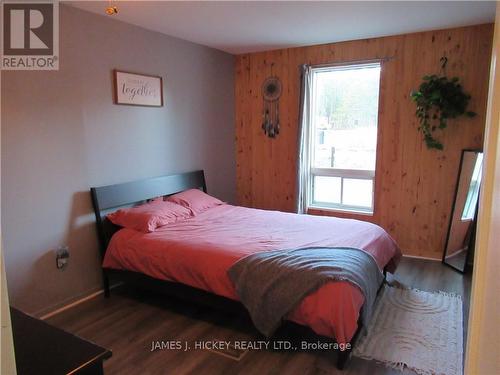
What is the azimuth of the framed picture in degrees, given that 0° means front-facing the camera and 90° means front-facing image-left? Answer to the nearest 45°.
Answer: approximately 315°

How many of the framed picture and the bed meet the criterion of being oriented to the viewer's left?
0

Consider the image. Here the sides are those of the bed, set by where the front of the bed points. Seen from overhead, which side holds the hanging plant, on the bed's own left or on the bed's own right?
on the bed's own left

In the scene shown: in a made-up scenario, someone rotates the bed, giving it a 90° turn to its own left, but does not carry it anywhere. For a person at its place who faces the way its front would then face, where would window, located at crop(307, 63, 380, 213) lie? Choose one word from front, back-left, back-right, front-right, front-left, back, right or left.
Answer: front

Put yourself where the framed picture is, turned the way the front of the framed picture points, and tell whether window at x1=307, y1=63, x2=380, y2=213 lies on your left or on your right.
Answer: on your left

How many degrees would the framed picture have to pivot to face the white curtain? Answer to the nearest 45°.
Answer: approximately 45° to its left

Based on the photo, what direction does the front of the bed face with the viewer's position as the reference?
facing the viewer and to the right of the viewer

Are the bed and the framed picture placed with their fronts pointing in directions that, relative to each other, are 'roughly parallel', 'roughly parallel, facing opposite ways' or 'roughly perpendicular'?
roughly parallel
